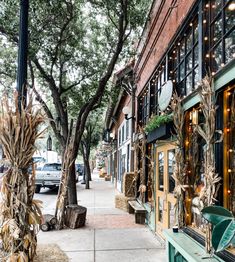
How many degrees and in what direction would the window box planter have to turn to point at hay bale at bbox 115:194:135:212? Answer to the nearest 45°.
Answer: approximately 135° to its right

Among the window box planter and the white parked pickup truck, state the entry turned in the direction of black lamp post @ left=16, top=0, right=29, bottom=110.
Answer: the window box planter

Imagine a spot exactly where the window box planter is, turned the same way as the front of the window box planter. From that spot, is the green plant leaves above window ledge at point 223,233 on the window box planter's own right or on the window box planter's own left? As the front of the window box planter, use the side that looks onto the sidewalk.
on the window box planter's own left

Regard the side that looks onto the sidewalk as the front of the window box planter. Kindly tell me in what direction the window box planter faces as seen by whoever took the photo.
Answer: facing the viewer and to the left of the viewer
